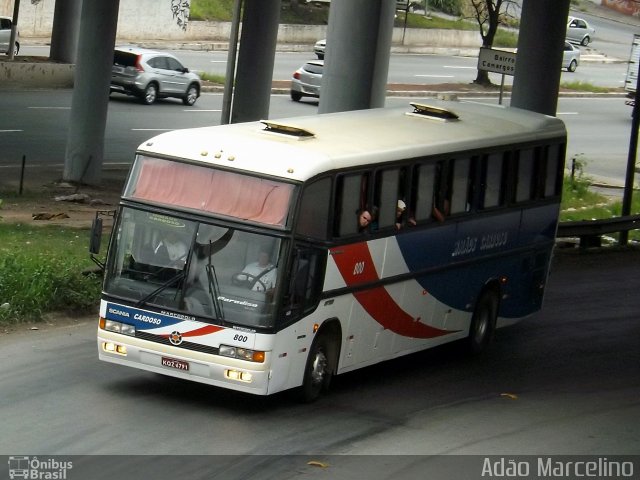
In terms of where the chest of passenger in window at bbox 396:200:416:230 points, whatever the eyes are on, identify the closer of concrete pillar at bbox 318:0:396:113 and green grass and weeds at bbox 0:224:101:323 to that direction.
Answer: the green grass and weeds

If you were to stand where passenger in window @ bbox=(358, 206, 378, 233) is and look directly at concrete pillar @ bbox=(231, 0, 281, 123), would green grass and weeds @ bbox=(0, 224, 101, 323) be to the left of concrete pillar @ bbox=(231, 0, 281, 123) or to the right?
left

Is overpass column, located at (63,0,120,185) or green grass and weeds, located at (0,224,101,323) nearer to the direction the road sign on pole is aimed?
the green grass and weeds

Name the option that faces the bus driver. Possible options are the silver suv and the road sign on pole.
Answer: the road sign on pole

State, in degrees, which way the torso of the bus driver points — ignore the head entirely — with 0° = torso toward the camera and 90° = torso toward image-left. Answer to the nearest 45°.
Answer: approximately 45°

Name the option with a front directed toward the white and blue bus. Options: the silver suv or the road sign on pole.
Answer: the road sign on pole

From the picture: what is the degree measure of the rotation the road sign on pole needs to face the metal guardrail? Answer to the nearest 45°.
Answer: approximately 45° to its left

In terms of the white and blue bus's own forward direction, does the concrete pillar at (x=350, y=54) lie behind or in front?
behind

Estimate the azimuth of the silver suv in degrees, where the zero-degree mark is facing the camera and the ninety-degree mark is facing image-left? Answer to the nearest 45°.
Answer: approximately 225°

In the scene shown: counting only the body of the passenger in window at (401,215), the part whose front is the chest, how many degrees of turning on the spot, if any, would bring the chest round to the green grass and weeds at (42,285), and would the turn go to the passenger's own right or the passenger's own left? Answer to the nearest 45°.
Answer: approximately 135° to the passenger's own right

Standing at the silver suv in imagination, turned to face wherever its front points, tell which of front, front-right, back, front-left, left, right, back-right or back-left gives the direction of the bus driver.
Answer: back-right

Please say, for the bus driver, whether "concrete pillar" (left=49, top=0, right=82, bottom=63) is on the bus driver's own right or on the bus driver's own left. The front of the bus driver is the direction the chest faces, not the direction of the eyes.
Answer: on the bus driver's own right

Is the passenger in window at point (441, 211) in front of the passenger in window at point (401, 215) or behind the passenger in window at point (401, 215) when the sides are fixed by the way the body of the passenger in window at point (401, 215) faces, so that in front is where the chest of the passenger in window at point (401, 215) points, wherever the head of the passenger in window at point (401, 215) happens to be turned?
behind

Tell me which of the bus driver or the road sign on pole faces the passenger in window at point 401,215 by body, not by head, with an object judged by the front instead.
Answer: the road sign on pole

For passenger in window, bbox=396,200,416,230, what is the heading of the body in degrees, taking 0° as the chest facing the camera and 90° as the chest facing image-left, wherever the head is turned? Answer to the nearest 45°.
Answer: approximately 45°
